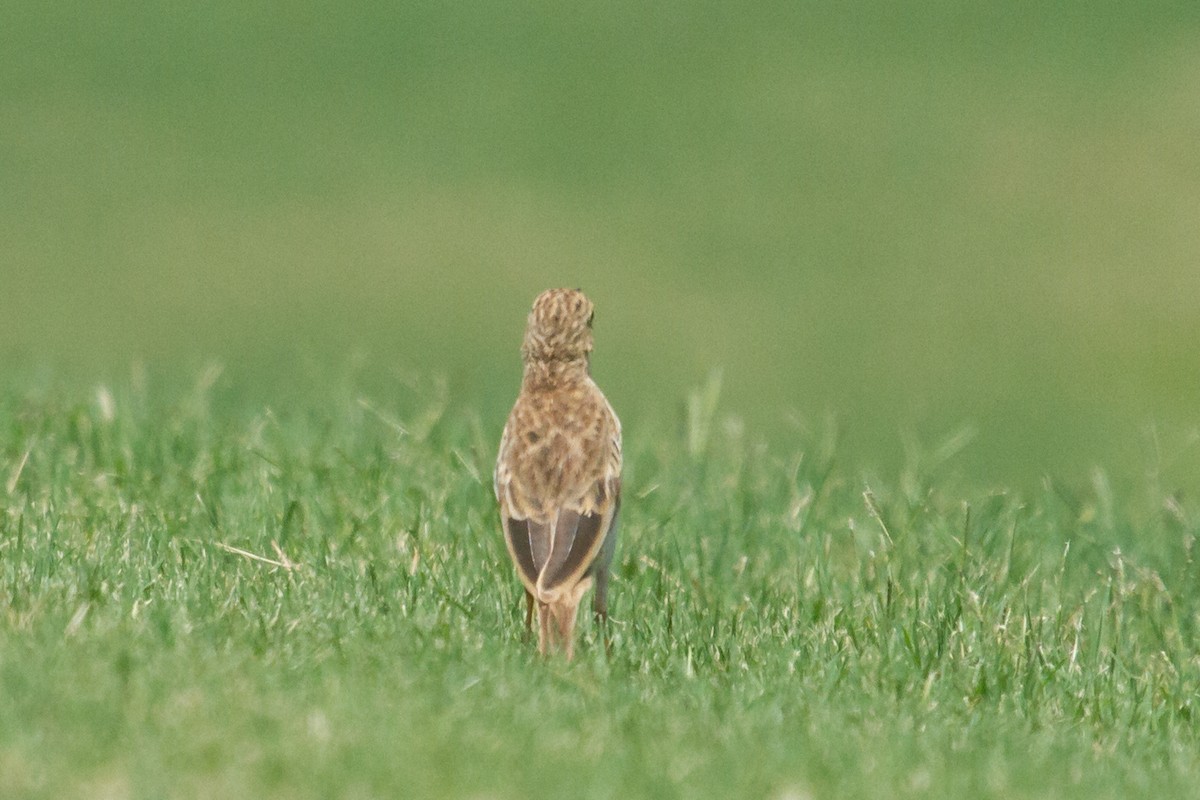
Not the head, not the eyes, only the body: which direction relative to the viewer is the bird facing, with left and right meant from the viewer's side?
facing away from the viewer
